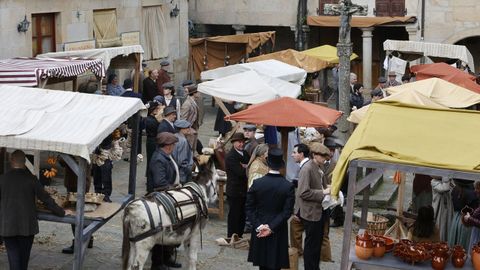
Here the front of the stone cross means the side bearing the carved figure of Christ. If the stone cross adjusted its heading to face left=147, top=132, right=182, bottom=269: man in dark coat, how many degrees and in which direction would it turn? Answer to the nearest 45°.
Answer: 0° — it already faces them

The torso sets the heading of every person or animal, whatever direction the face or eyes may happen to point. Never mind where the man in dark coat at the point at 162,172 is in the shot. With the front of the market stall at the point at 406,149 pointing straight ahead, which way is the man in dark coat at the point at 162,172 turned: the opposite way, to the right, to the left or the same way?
to the left

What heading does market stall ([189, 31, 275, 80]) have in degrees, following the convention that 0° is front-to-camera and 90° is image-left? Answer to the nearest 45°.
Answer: approximately 315°

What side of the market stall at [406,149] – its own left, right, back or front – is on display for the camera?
front

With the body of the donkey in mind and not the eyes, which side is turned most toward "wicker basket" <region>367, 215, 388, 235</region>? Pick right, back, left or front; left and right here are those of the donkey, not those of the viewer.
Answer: front

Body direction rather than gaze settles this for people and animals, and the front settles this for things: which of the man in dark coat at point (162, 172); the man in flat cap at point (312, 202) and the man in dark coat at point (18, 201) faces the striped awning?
the man in dark coat at point (18, 201)

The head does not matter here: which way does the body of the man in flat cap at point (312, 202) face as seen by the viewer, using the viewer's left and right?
facing to the right of the viewer

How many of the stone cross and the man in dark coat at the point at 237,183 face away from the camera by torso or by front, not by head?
0

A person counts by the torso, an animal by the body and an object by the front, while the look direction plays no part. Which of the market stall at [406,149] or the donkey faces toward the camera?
the market stall

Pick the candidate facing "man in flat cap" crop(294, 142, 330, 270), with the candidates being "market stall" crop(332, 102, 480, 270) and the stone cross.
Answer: the stone cross

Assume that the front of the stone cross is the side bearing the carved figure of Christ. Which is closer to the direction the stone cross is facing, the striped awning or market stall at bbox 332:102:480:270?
the market stall

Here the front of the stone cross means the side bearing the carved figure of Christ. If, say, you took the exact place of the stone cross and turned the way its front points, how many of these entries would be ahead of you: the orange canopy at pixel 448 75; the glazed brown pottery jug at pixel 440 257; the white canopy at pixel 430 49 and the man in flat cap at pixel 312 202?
2

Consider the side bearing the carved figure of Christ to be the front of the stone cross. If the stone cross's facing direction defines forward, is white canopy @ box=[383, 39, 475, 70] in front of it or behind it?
behind

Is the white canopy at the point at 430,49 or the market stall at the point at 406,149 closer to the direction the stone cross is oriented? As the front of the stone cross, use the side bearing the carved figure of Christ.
the market stall

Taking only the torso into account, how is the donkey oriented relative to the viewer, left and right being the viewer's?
facing away from the viewer and to the right of the viewer

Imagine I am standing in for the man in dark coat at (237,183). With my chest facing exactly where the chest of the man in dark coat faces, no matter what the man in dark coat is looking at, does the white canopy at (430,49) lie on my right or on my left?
on my left
